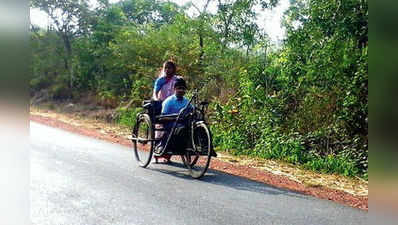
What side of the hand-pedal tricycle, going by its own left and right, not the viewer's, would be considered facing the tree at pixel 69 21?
back

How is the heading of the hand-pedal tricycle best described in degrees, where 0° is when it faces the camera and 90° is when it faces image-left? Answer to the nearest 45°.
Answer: approximately 315°
